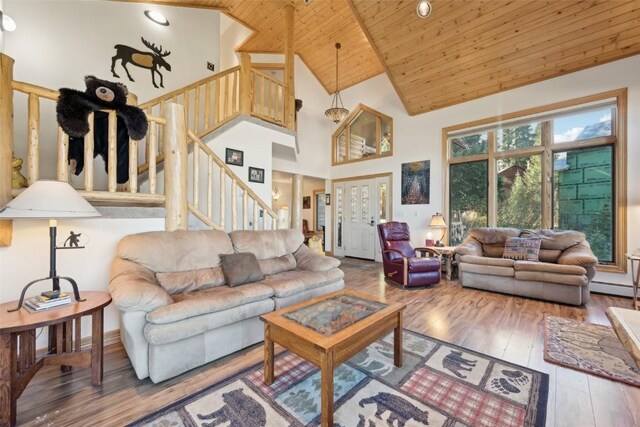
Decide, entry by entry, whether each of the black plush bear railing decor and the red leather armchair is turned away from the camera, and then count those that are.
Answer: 0

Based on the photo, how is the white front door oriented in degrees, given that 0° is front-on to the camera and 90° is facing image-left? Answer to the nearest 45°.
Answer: approximately 45°

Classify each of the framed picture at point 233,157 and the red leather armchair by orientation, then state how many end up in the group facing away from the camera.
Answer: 0

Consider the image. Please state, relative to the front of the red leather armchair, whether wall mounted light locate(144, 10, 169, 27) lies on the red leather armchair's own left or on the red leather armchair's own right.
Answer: on the red leather armchair's own right

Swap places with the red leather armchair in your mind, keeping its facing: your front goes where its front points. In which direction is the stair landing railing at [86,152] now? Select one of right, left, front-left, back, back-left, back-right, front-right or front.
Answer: right

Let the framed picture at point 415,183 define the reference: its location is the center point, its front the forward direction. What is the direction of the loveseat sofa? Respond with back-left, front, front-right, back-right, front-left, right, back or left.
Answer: left

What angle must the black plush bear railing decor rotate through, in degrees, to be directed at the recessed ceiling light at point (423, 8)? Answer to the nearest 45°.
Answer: approximately 90° to its left

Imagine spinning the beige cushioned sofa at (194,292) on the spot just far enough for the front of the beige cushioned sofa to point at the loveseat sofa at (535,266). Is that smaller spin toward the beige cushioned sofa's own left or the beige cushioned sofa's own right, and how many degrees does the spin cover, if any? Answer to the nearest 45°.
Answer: approximately 45° to the beige cushioned sofa's own left

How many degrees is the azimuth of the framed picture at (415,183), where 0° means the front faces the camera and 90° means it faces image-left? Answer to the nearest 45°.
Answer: approximately 45°
